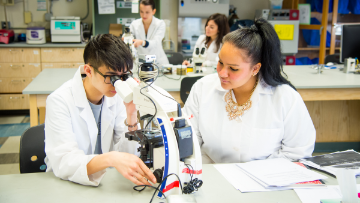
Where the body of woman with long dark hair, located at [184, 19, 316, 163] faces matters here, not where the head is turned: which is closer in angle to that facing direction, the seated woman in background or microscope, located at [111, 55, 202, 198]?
the microscope

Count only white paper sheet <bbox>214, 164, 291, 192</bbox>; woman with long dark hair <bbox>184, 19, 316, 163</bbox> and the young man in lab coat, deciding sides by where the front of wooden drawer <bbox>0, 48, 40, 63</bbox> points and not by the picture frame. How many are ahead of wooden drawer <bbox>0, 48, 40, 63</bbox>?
3

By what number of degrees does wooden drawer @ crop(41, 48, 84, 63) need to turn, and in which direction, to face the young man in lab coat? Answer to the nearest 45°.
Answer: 0° — it already faces them

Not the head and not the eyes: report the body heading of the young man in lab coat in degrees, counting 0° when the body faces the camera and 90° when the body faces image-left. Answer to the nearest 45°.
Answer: approximately 315°
